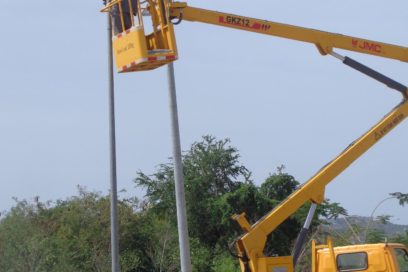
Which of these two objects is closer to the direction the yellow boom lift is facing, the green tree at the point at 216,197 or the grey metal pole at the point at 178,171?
the green tree

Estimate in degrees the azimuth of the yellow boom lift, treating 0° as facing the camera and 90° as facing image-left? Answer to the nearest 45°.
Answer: approximately 225°

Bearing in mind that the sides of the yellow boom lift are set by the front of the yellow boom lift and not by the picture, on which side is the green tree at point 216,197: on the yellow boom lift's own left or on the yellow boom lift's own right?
on the yellow boom lift's own left

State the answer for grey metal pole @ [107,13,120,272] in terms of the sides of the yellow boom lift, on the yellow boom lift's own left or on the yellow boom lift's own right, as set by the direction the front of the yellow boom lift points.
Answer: on the yellow boom lift's own left
